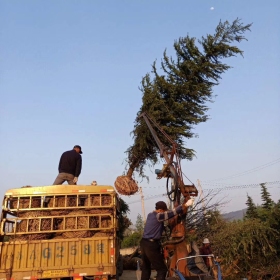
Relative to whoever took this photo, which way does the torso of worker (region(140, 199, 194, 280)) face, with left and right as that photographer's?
facing away from the viewer and to the right of the viewer

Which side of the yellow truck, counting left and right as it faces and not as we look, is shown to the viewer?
back

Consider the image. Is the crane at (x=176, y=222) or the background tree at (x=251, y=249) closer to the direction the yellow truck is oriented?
the background tree

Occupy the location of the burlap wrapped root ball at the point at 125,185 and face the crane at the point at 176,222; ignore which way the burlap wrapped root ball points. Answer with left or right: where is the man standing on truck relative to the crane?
right

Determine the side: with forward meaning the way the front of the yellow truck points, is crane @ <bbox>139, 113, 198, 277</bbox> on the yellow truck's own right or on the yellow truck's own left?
on the yellow truck's own right

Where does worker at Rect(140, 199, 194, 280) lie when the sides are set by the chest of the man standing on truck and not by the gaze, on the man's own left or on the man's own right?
on the man's own right

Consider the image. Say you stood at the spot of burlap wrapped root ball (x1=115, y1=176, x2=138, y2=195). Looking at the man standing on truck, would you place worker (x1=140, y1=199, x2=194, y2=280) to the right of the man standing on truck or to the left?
left

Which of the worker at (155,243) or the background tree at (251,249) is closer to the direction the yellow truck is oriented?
the background tree

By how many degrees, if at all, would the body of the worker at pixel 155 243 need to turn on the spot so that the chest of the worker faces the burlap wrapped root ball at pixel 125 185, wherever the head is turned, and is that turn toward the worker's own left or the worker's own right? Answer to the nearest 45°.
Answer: approximately 45° to the worker's own left

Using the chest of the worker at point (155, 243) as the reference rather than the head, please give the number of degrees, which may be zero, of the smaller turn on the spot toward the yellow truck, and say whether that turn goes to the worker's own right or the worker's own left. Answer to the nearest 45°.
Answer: approximately 90° to the worker's own left

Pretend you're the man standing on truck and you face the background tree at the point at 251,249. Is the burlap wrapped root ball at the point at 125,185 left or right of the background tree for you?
left

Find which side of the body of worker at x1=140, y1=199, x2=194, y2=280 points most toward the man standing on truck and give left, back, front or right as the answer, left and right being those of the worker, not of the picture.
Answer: left

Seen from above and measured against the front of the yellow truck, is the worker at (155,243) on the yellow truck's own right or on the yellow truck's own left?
on the yellow truck's own right

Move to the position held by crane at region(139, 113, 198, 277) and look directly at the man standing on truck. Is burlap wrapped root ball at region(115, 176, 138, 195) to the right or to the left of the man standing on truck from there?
right
